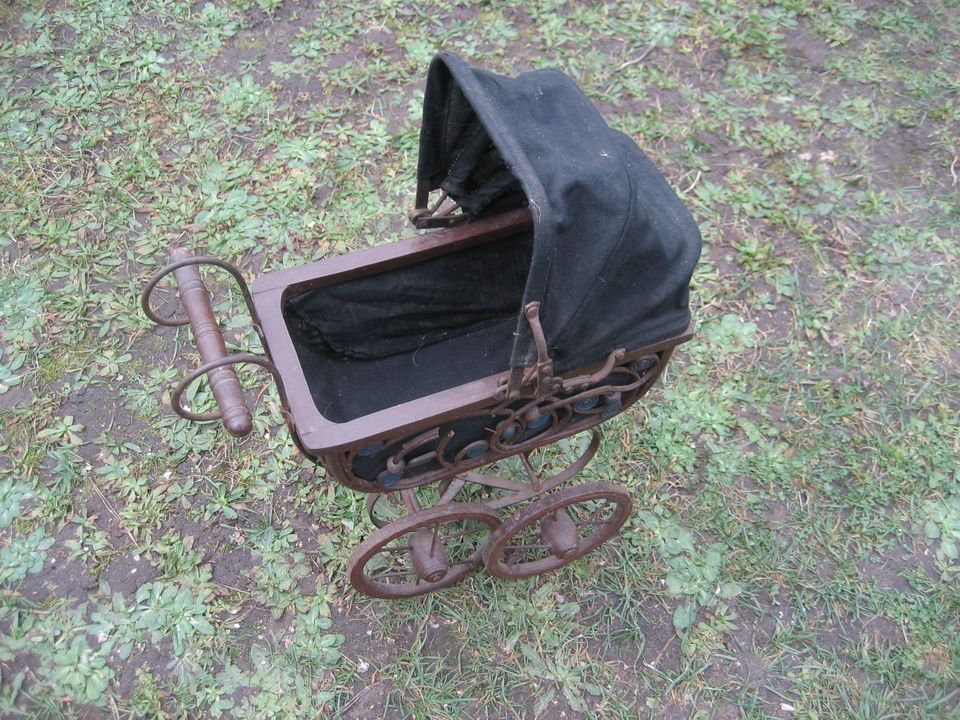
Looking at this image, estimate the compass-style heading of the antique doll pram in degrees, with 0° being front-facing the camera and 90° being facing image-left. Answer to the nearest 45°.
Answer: approximately 270°
